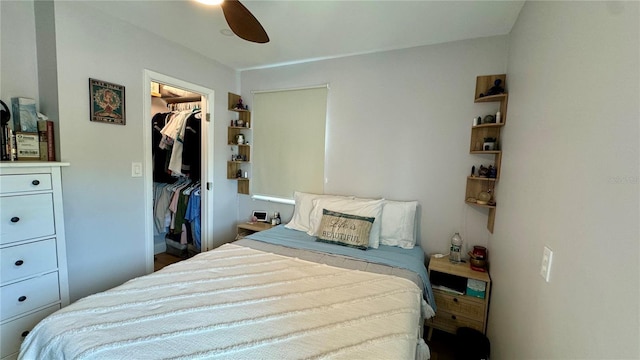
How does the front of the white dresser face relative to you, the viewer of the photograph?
facing the viewer and to the right of the viewer

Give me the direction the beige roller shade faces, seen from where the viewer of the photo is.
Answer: facing the viewer and to the left of the viewer

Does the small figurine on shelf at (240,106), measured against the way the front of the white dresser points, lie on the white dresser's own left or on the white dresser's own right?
on the white dresser's own left

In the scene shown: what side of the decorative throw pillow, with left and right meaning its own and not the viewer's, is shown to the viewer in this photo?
front

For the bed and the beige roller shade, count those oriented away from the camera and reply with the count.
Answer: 0

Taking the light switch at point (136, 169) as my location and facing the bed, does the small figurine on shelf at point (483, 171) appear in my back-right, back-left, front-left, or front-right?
front-left

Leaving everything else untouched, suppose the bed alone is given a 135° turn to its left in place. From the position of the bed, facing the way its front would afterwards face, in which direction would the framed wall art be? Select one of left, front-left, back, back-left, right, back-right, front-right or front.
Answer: back-left

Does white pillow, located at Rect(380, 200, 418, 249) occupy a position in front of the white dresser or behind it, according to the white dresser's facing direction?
in front

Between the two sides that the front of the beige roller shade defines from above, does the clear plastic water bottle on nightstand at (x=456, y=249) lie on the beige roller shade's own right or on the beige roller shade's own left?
on the beige roller shade's own left

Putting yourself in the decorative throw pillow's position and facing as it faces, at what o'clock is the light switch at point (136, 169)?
The light switch is roughly at 3 o'clock from the decorative throw pillow.

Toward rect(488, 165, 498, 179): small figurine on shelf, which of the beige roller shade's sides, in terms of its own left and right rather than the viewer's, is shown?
left

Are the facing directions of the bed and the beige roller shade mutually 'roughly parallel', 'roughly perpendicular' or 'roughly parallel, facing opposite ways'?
roughly parallel

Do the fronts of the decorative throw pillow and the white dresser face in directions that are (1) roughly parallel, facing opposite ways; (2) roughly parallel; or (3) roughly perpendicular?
roughly perpendicular
